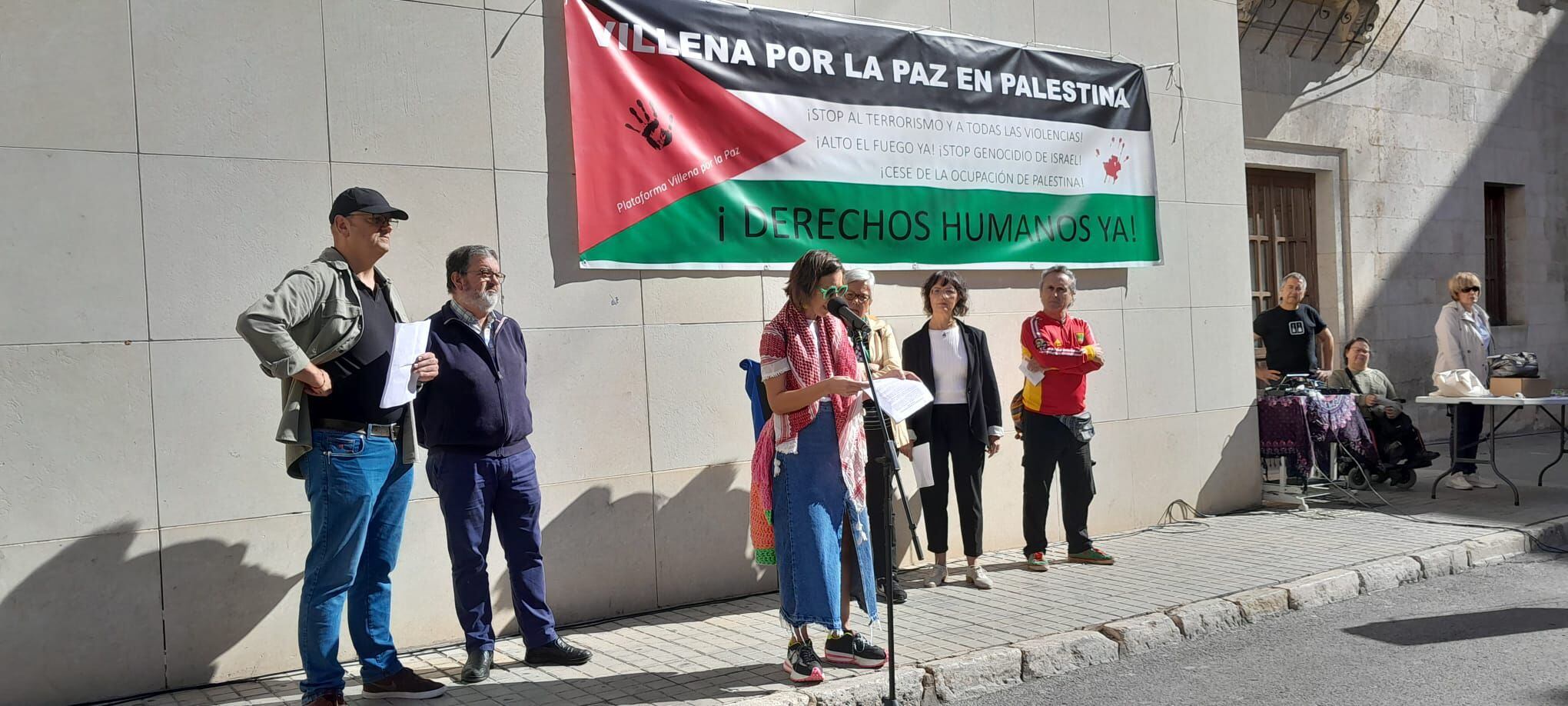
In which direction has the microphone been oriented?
to the viewer's left

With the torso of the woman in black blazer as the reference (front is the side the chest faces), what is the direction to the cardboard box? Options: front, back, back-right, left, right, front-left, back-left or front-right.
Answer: back-left

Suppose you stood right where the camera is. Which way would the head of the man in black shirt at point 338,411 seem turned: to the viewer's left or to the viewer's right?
to the viewer's right

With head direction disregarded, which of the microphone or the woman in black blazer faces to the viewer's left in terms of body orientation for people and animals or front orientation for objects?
the microphone

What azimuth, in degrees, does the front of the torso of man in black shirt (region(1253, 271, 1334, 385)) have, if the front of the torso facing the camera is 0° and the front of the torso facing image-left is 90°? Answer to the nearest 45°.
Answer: approximately 0°

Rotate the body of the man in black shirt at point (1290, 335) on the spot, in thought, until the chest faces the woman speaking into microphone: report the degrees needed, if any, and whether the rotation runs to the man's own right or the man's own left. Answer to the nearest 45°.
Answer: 0° — they already face them

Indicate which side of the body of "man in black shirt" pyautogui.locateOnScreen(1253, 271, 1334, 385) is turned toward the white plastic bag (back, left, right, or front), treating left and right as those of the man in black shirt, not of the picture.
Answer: left

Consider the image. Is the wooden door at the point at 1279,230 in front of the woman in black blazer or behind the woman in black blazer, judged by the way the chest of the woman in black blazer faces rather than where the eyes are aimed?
behind

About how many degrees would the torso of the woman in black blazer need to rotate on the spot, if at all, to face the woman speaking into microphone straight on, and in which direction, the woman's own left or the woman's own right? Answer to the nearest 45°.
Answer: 0° — they already face them

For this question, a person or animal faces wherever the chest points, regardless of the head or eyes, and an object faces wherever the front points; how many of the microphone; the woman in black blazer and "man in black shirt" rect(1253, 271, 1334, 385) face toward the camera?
2

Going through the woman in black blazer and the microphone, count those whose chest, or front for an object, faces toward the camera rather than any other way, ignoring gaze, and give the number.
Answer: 1

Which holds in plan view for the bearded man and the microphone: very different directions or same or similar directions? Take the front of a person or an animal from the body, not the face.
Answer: very different directions

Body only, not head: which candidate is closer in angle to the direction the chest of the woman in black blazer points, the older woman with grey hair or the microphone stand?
the microphone stand

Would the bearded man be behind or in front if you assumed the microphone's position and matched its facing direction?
in front
